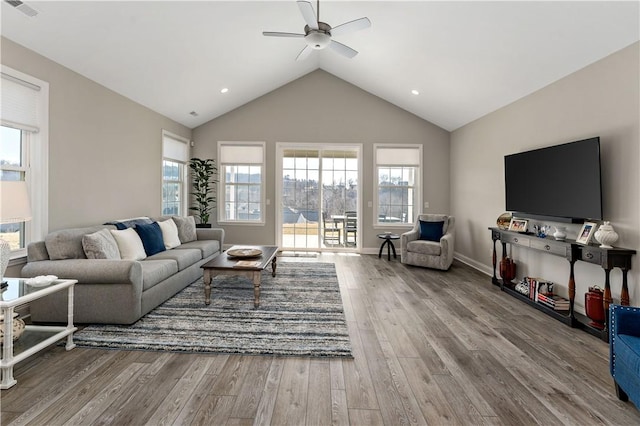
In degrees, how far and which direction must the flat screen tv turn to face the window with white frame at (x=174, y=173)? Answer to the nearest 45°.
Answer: approximately 45° to its right

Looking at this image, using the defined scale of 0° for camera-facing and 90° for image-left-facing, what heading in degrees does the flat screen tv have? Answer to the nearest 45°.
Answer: approximately 45°

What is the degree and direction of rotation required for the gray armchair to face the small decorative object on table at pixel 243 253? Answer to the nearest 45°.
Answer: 0° — it already faces it

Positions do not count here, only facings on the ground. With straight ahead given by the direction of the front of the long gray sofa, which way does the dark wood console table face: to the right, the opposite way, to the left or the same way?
the opposite way

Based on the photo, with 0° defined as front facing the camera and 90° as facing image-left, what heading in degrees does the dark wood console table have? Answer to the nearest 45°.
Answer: approximately 45°

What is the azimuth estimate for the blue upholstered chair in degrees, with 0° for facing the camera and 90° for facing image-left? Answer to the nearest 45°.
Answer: approximately 45°

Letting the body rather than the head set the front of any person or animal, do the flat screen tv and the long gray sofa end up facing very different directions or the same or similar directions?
very different directions

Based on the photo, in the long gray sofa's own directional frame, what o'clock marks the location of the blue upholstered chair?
The blue upholstered chair is roughly at 12 o'clock from the long gray sofa.

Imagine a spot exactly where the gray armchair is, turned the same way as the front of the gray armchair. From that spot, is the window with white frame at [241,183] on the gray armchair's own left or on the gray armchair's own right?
on the gray armchair's own right

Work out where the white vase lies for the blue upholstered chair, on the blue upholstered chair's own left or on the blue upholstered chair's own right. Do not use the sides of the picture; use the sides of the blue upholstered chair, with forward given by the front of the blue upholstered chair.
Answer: on the blue upholstered chair's own right
